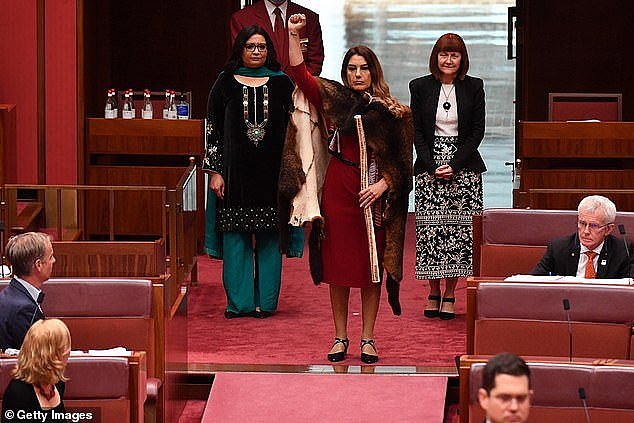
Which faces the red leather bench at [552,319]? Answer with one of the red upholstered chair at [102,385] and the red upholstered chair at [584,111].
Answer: the red upholstered chair at [584,111]

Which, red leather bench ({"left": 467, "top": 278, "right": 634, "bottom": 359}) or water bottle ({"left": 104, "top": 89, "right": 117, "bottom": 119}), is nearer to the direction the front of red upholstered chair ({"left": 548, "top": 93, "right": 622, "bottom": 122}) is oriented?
the red leather bench

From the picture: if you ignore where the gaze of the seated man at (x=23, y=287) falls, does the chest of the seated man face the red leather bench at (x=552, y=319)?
yes

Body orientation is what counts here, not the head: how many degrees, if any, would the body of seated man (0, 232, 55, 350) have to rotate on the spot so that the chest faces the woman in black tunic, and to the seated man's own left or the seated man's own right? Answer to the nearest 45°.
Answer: approximately 45° to the seated man's own left

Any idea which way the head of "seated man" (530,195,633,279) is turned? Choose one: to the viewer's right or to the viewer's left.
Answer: to the viewer's left

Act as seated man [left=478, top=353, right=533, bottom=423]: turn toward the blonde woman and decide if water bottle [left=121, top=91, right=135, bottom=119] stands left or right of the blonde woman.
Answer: right
